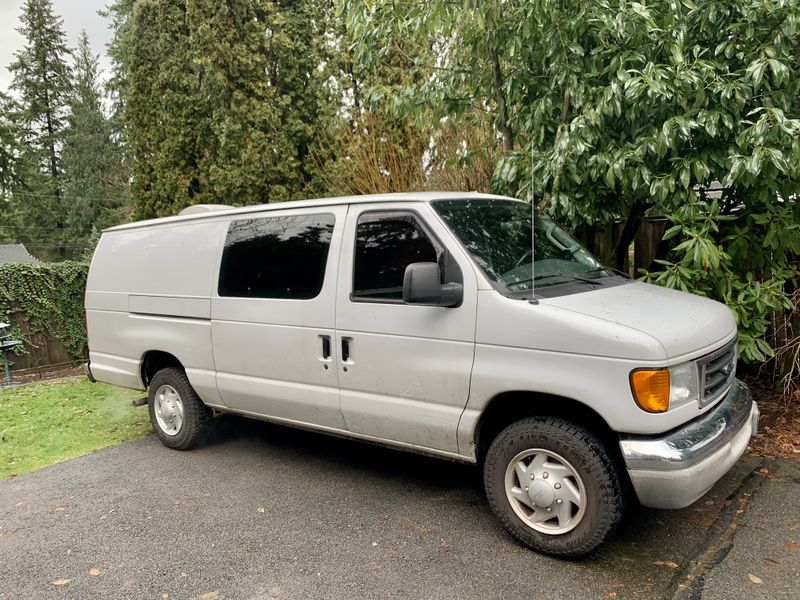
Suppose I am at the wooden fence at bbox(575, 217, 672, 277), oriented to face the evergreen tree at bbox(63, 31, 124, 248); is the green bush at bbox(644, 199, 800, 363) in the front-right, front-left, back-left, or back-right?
back-left

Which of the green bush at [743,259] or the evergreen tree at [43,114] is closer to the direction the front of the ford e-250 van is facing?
the green bush

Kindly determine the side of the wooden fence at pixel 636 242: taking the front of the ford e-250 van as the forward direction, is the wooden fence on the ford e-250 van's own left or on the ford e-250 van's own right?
on the ford e-250 van's own left

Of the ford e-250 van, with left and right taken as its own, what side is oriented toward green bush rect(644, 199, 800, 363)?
left

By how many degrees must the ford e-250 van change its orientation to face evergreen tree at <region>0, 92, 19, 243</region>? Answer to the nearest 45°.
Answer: approximately 180°

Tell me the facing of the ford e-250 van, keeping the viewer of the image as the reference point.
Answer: facing the viewer and to the right of the viewer

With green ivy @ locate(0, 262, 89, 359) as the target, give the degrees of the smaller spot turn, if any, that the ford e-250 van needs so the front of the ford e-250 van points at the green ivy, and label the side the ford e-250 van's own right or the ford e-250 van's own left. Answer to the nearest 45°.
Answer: approximately 180°

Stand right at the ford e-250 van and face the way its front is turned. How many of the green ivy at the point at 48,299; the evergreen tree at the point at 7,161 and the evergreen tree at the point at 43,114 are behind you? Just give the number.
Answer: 3

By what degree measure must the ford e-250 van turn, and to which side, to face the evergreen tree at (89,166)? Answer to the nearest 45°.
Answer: approximately 180°
